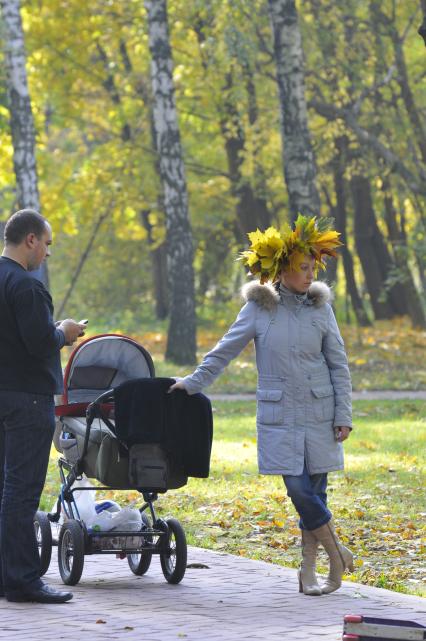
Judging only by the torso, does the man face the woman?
yes

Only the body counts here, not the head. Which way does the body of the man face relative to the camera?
to the viewer's right

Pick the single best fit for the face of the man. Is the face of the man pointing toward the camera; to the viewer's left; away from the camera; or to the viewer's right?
to the viewer's right

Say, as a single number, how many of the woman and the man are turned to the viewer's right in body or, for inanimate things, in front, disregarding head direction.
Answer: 1
